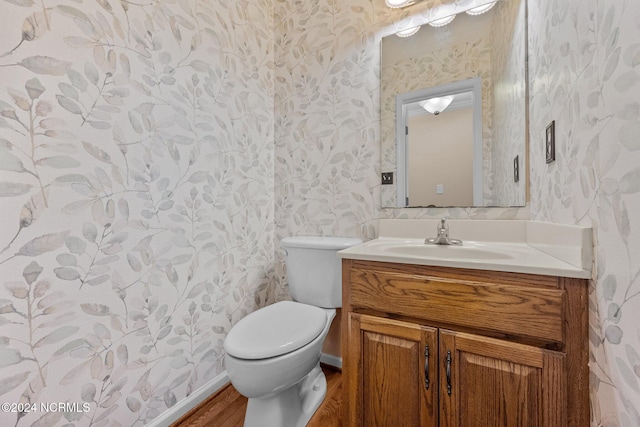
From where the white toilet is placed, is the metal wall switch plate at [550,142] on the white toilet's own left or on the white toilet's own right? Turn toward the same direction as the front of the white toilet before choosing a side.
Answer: on the white toilet's own left

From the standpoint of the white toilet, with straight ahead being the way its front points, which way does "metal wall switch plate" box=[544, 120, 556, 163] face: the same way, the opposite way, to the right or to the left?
to the right

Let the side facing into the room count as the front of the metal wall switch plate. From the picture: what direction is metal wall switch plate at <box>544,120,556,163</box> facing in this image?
to the viewer's left

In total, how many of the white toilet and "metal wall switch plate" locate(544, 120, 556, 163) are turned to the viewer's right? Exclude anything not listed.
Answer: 0

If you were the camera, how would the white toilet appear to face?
facing the viewer and to the left of the viewer
